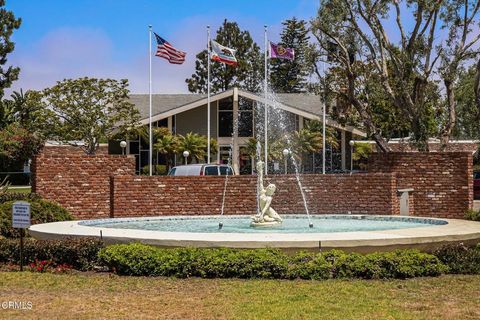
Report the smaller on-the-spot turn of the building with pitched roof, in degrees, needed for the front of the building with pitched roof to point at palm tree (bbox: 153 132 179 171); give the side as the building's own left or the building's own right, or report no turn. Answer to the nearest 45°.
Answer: approximately 45° to the building's own right

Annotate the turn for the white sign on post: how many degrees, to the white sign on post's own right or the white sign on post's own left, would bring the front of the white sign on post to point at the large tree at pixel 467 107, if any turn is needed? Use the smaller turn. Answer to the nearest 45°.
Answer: approximately 135° to the white sign on post's own left

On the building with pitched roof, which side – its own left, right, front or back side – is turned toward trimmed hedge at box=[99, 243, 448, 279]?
front

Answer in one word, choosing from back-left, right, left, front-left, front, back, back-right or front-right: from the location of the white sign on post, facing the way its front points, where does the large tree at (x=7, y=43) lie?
back

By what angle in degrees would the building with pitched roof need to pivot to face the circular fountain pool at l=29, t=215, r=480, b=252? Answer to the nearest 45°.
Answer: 0° — it already faces it

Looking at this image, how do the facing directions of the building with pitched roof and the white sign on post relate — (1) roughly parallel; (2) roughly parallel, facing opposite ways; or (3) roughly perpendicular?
roughly parallel

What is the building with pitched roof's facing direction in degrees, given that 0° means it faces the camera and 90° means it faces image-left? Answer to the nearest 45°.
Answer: approximately 0°

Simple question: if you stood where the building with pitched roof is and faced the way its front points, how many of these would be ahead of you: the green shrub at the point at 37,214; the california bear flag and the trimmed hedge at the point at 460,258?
3

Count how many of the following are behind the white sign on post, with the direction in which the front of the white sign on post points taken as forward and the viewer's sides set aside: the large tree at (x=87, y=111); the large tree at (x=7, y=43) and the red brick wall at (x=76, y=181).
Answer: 3

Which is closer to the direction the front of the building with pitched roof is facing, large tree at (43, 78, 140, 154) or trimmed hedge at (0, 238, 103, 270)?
the trimmed hedge

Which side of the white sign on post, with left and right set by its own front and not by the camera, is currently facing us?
front

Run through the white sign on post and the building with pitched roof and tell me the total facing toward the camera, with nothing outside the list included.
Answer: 2

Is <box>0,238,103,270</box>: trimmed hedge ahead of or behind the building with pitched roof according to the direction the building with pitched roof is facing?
ahead

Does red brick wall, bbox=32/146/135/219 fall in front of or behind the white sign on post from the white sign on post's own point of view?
behind
